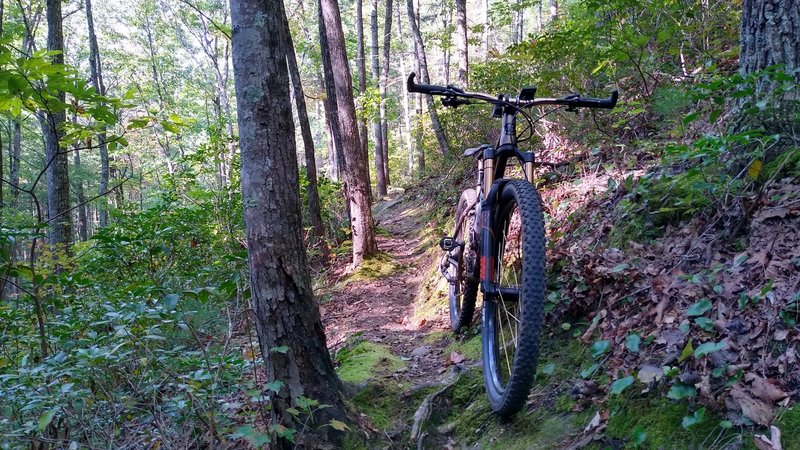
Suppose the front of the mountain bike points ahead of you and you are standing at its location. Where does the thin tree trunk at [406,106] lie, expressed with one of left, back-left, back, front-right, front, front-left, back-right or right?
back

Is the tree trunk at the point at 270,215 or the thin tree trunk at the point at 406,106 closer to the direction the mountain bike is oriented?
the tree trunk

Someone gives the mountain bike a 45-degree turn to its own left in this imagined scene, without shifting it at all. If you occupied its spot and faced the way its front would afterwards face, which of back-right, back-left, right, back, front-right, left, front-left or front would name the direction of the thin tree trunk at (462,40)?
back-left

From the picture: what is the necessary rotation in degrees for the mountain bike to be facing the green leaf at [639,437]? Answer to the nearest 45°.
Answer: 0° — it already faces it

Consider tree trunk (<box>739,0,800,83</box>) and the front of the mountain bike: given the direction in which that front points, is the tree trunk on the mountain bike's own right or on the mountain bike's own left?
on the mountain bike's own left

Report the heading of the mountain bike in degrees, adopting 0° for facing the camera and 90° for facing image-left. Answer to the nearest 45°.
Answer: approximately 0°

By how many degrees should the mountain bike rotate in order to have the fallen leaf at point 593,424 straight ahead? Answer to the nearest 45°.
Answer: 0° — it already faces it
